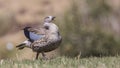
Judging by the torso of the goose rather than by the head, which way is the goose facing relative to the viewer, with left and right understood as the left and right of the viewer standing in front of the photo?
facing to the right of the viewer
